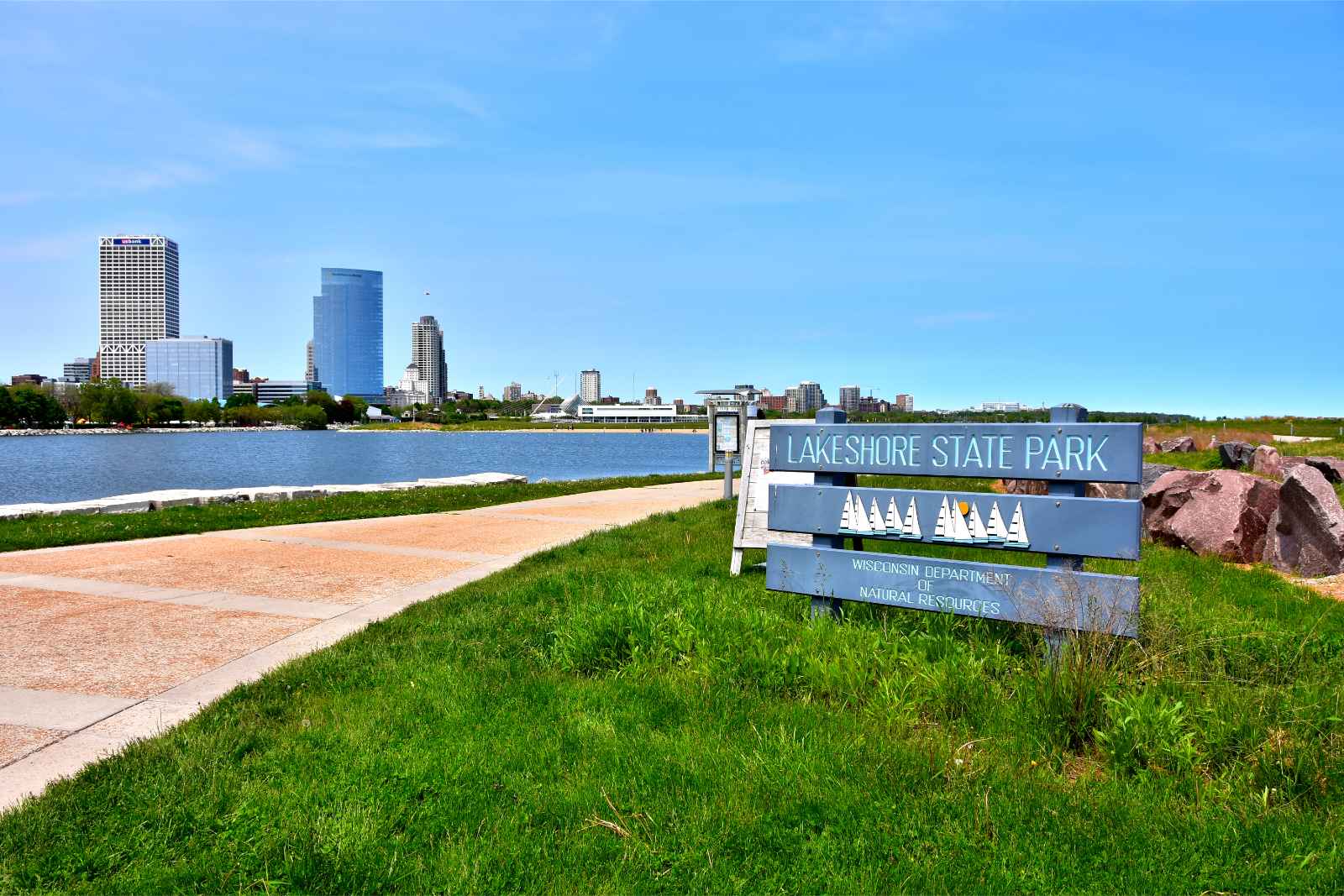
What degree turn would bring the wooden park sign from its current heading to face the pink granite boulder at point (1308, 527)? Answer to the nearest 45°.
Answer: approximately 180°

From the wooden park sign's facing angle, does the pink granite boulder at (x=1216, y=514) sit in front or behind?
behind

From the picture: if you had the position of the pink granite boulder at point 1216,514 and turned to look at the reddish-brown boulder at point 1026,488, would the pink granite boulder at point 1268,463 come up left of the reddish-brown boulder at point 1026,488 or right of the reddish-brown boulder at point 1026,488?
right

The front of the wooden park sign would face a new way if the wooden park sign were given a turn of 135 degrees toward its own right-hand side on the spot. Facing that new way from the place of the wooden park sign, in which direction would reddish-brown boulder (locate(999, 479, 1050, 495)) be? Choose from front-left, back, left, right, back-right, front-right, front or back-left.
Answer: front

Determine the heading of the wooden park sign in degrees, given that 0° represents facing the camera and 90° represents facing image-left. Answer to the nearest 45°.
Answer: approximately 45°
